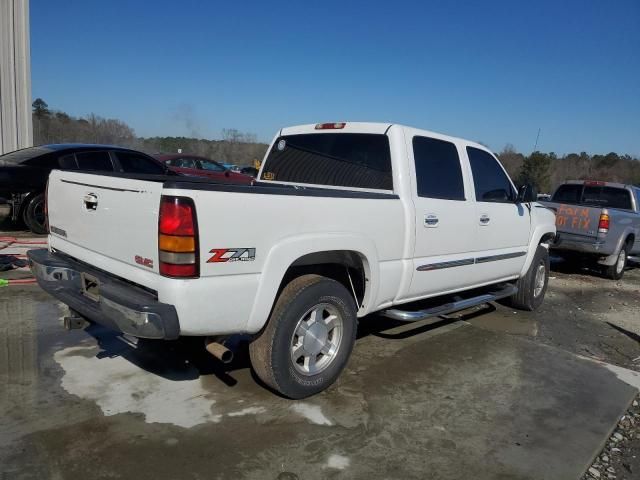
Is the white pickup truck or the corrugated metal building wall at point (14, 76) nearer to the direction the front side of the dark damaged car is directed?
the corrugated metal building wall

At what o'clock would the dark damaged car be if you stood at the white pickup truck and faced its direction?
The dark damaged car is roughly at 9 o'clock from the white pickup truck.

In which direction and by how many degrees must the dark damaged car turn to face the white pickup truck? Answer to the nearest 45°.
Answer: approximately 135° to its right

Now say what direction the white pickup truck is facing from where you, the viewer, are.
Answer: facing away from the viewer and to the right of the viewer

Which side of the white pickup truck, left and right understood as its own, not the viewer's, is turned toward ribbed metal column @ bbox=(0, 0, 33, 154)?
left
